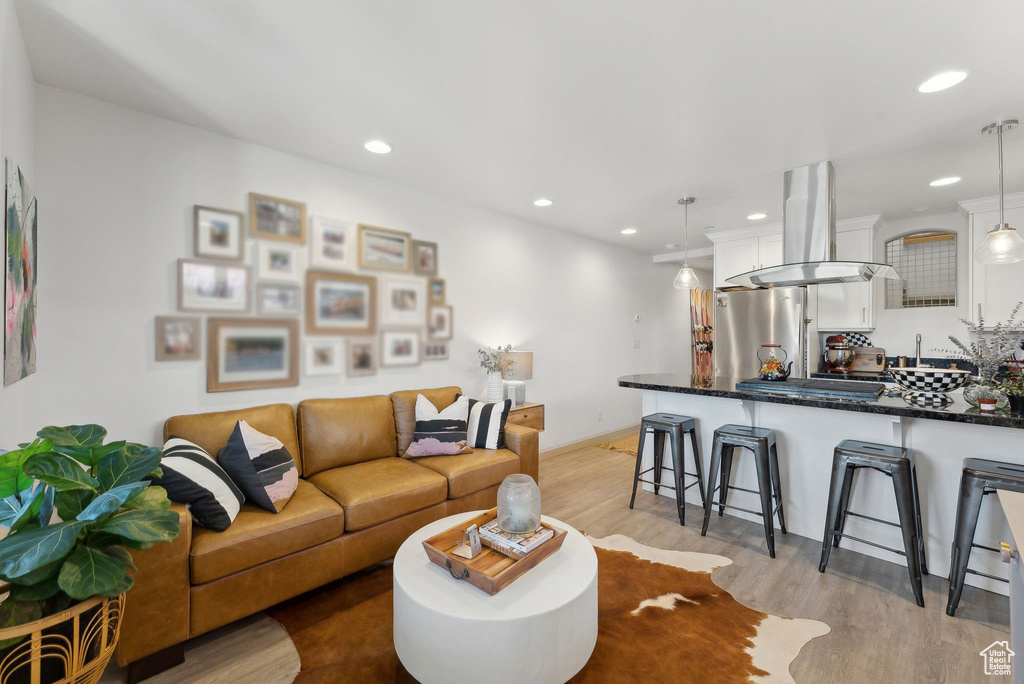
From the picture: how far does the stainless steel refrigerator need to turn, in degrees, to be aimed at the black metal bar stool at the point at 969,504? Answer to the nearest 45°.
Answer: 0° — it already faces it

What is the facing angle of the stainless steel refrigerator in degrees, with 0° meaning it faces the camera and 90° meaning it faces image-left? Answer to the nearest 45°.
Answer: approximately 0°

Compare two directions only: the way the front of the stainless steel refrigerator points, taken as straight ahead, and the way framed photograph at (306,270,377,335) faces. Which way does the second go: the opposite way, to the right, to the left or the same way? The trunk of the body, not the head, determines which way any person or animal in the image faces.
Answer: to the left

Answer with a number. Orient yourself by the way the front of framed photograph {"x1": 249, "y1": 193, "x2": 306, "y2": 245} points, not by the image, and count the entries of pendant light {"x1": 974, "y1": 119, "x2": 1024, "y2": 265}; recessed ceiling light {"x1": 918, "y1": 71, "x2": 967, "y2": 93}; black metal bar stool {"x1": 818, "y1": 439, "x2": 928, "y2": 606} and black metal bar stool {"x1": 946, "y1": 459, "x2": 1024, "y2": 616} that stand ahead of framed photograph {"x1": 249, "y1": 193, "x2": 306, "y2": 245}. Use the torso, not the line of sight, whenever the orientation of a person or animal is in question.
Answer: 4

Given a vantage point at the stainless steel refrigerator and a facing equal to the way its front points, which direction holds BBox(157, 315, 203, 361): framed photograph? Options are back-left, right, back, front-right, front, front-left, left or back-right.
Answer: front-right

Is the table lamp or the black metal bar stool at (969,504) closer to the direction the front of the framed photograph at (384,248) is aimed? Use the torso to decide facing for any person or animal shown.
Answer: the black metal bar stool

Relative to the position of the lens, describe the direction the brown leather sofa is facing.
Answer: facing the viewer and to the right of the viewer

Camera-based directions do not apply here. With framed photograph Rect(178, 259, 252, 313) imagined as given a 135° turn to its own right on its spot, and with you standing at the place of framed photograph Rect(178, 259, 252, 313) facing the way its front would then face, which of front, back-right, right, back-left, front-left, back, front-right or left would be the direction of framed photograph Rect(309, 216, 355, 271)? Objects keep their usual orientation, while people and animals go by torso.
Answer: back

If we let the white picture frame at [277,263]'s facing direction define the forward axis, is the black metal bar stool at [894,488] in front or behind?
in front

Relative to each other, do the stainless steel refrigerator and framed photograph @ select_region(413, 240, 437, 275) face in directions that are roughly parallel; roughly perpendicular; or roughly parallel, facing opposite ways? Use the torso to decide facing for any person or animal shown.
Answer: roughly perpendicular

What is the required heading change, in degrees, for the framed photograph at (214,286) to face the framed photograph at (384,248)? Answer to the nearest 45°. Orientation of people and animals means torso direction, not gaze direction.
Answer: approximately 45° to its left

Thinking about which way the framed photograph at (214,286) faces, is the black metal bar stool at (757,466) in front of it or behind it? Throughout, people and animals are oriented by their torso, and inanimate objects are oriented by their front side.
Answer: in front

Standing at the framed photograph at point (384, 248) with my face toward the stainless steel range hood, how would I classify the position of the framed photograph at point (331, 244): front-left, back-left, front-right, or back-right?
back-right

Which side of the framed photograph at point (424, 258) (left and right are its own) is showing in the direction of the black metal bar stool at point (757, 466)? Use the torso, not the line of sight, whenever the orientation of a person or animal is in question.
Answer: front
